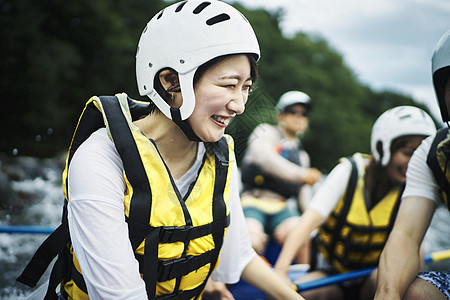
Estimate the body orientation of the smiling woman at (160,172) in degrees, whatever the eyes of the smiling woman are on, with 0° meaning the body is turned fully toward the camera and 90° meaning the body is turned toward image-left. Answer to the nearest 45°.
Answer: approximately 315°

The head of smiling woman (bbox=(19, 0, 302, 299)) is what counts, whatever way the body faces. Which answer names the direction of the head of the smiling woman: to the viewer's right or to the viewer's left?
to the viewer's right
